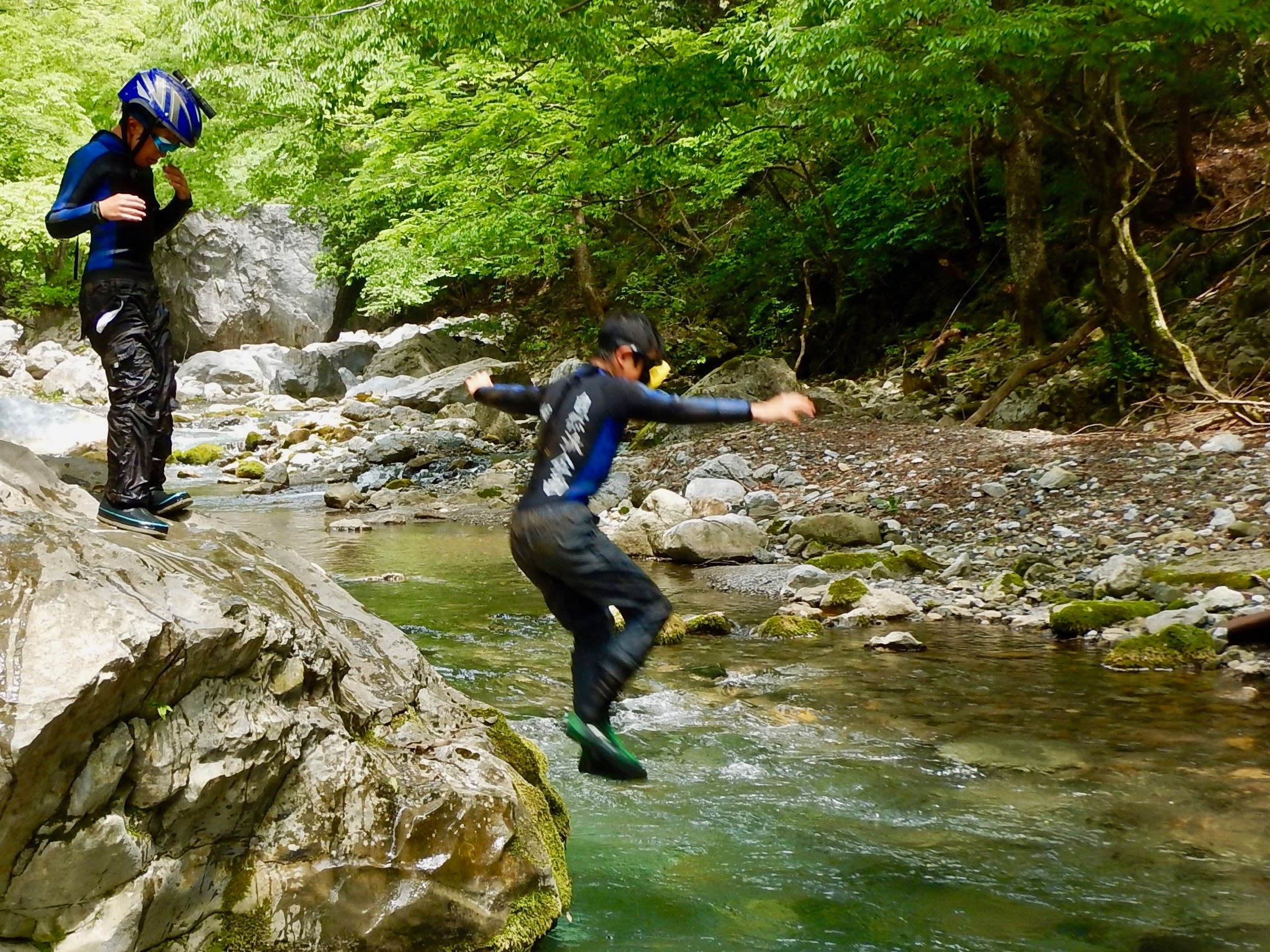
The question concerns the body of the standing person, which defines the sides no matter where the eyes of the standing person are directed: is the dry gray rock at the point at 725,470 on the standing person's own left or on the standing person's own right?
on the standing person's own left

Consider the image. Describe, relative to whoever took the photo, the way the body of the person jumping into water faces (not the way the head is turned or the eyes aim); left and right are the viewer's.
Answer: facing away from the viewer and to the right of the viewer

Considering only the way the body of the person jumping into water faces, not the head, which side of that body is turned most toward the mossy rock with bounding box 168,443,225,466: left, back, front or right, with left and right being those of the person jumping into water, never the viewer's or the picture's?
left

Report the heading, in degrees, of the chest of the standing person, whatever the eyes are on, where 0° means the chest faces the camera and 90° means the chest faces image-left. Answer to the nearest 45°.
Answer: approximately 315°

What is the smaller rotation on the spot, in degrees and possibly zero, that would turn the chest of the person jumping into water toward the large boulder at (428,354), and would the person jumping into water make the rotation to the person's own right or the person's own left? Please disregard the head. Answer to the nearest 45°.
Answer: approximately 45° to the person's own left

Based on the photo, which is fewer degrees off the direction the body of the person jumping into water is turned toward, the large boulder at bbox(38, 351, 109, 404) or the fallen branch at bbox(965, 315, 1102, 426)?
the fallen branch

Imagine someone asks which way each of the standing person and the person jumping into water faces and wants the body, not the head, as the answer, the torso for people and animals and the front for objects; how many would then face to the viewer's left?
0

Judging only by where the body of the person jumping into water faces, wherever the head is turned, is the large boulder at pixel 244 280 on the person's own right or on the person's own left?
on the person's own left
